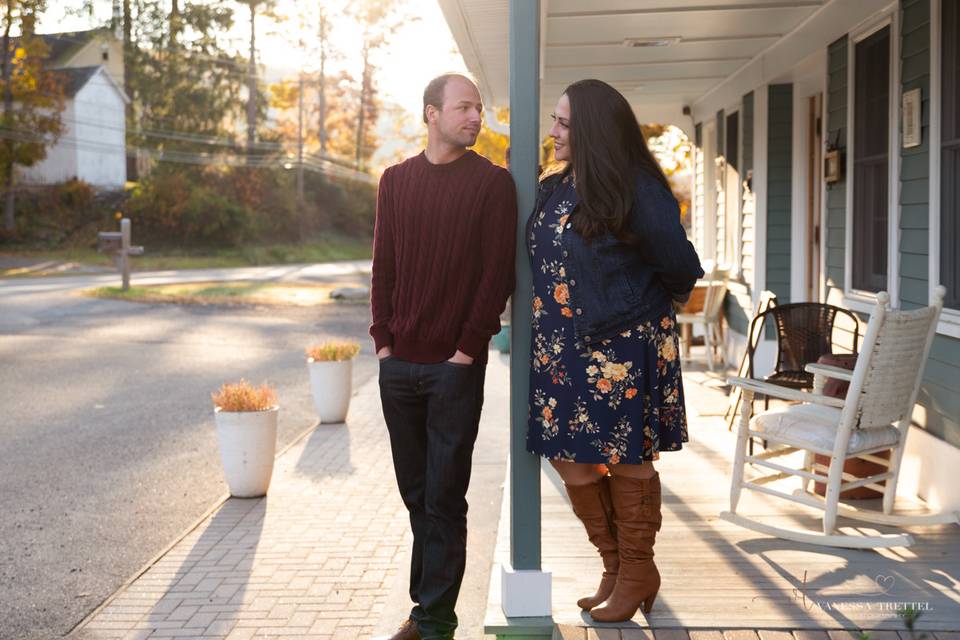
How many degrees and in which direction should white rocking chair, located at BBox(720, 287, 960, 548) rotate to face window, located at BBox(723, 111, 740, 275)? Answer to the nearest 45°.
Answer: approximately 45° to its right

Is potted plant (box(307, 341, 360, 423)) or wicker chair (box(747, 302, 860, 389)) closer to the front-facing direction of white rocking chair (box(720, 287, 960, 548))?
the potted plant

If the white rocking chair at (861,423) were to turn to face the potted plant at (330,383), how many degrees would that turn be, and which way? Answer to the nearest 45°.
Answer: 0° — it already faces it

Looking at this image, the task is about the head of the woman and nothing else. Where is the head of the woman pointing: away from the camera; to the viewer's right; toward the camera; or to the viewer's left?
to the viewer's left

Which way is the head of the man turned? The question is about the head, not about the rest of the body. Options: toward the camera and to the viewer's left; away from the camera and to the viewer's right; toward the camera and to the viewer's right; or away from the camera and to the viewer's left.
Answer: toward the camera and to the viewer's right

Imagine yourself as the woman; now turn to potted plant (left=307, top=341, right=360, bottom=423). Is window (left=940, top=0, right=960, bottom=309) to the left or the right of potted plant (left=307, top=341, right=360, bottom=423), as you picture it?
right
